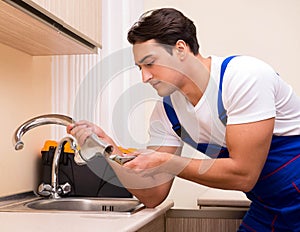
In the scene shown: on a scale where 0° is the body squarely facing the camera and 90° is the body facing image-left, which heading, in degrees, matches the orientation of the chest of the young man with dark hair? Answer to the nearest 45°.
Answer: approximately 45°

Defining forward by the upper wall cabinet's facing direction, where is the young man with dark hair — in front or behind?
in front

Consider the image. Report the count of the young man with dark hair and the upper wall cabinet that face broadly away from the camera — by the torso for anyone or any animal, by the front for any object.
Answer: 0
